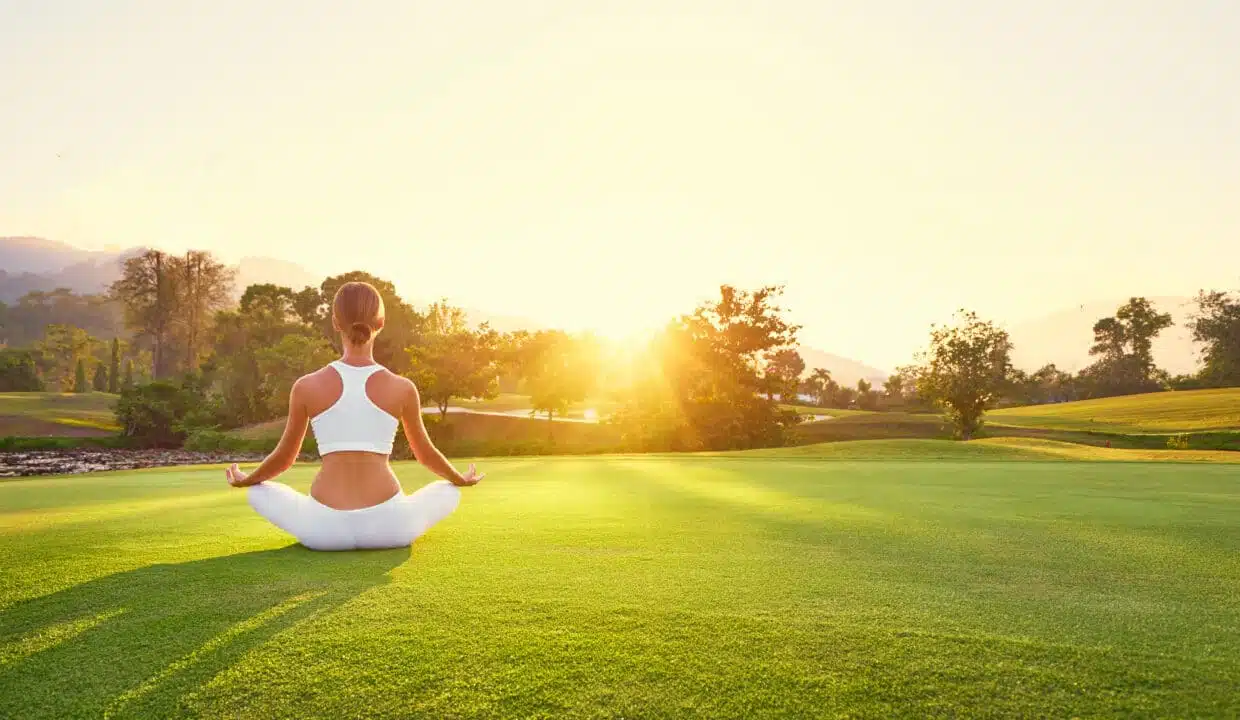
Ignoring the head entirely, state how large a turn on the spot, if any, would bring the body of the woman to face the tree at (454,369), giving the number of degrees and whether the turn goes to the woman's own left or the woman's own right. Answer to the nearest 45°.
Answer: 0° — they already face it

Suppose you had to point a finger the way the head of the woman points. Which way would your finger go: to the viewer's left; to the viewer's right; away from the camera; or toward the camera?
away from the camera

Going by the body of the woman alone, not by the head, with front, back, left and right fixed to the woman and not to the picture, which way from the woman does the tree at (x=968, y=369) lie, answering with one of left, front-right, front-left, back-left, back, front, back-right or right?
front-right

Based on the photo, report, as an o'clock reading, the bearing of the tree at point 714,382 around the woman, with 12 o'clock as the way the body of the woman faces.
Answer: The tree is roughly at 1 o'clock from the woman.

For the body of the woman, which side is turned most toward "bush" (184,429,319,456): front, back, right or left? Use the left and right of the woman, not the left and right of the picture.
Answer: front

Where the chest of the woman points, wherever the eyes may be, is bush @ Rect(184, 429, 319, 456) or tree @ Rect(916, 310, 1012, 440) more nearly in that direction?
the bush

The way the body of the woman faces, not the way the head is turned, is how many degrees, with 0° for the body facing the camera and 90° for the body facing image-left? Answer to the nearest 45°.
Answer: approximately 180°
